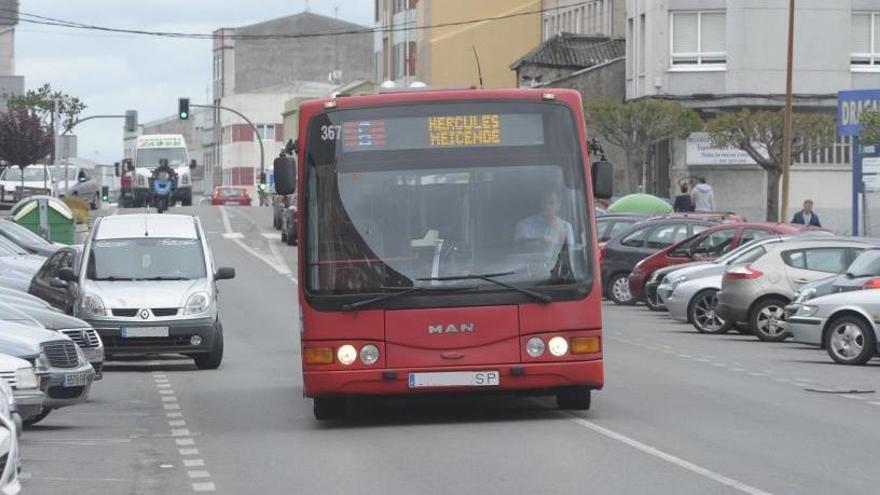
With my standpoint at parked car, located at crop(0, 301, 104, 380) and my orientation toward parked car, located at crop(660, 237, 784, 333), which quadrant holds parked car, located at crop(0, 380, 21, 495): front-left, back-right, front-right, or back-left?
back-right

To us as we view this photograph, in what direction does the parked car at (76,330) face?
facing the viewer and to the right of the viewer

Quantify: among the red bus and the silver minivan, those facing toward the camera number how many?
2

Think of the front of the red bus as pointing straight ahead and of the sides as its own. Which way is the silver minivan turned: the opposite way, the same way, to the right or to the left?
the same way

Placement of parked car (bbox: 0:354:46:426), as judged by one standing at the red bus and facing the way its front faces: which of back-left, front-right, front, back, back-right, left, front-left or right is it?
right

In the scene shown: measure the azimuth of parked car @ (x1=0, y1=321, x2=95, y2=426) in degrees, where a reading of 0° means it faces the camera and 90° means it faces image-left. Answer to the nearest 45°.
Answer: approximately 315°

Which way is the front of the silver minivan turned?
toward the camera

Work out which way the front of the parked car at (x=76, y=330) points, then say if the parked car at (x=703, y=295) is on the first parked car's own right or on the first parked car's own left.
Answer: on the first parked car's own left

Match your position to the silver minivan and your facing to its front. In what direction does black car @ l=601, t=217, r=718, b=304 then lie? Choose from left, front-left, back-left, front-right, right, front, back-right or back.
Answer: back-left

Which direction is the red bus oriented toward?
toward the camera
